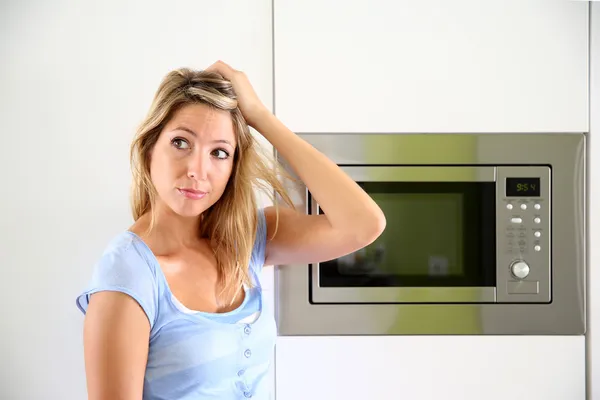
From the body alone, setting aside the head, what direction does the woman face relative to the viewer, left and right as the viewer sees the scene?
facing the viewer and to the right of the viewer

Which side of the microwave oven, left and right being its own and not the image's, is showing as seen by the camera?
front

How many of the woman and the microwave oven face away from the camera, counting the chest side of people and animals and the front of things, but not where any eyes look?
0
